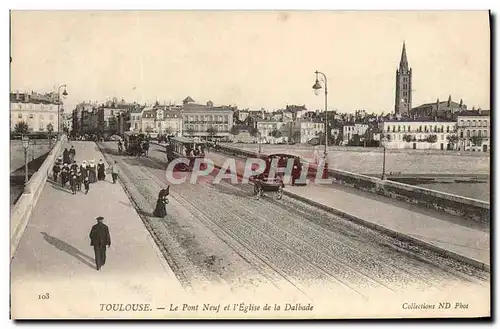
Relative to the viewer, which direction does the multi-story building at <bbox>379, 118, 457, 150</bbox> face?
toward the camera
